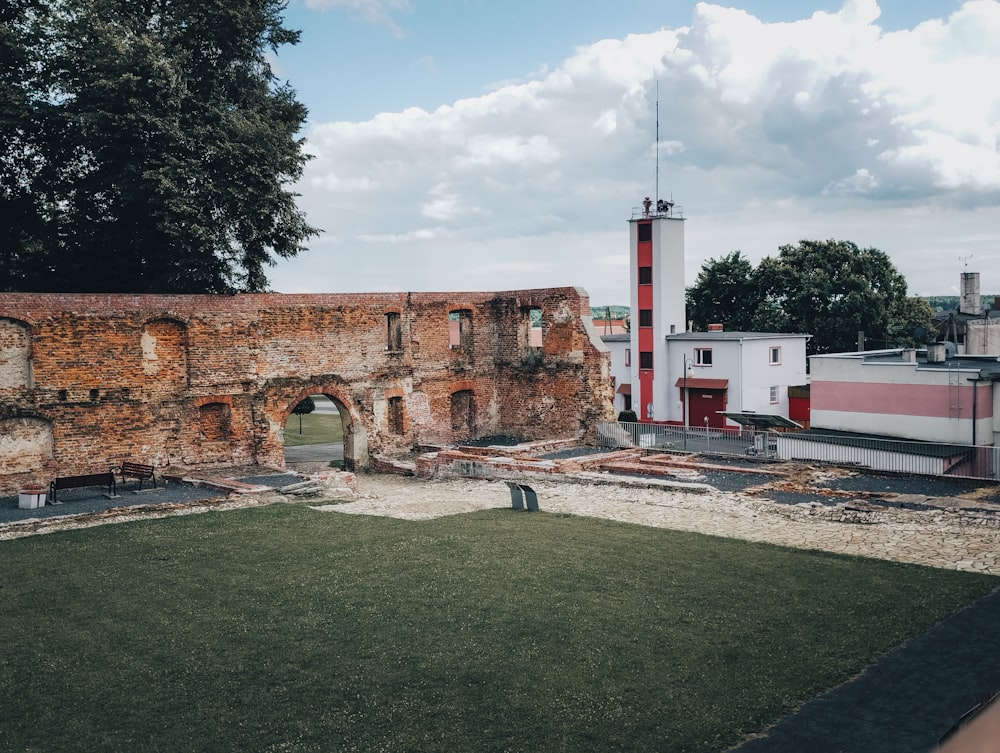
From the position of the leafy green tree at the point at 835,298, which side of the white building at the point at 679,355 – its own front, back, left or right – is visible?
back

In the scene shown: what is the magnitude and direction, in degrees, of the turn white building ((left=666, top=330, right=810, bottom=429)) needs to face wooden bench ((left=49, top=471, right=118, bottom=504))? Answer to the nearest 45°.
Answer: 0° — it already faces it

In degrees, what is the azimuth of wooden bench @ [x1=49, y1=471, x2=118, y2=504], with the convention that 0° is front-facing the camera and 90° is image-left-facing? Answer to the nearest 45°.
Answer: approximately 0°

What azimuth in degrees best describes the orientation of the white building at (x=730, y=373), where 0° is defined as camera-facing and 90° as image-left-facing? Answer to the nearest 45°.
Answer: approximately 45°

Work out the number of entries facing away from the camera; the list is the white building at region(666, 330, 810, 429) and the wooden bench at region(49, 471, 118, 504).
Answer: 0

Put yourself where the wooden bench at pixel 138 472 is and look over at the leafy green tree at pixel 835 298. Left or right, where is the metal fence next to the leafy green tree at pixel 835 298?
right
